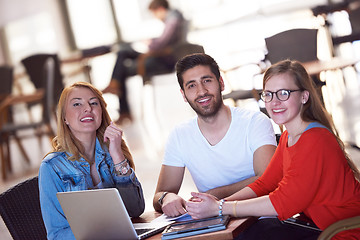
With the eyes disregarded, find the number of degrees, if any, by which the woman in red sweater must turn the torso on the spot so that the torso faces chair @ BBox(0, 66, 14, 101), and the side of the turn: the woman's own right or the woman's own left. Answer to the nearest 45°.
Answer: approximately 90° to the woman's own right

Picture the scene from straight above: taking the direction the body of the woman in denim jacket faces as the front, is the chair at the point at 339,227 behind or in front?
in front

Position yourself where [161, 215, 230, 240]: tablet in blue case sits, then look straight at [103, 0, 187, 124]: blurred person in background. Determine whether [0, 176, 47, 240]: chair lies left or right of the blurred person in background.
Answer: left

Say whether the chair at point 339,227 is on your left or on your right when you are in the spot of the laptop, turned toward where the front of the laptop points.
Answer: on your right

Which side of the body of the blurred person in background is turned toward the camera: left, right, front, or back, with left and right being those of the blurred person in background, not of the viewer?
left

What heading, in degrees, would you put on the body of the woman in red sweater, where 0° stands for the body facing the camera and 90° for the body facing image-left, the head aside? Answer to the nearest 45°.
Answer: approximately 45°

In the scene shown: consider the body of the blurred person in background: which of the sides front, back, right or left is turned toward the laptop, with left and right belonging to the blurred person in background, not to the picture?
left
